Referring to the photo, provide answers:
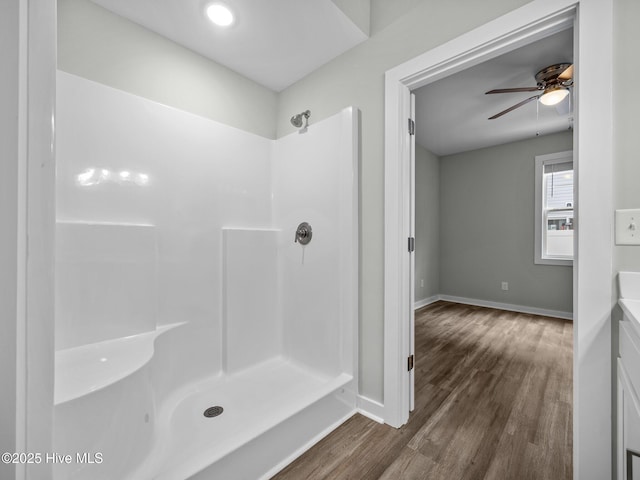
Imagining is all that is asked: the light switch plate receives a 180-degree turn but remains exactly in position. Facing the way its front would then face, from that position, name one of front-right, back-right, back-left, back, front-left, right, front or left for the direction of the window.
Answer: front

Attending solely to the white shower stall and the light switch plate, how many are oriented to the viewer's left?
0

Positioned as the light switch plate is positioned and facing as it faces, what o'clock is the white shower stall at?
The white shower stall is roughly at 2 o'clock from the light switch plate.

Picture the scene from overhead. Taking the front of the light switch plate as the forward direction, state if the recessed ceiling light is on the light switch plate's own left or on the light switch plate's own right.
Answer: on the light switch plate's own right

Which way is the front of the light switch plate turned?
toward the camera

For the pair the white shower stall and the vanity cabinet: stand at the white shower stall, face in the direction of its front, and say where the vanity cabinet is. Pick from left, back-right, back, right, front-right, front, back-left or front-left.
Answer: front
